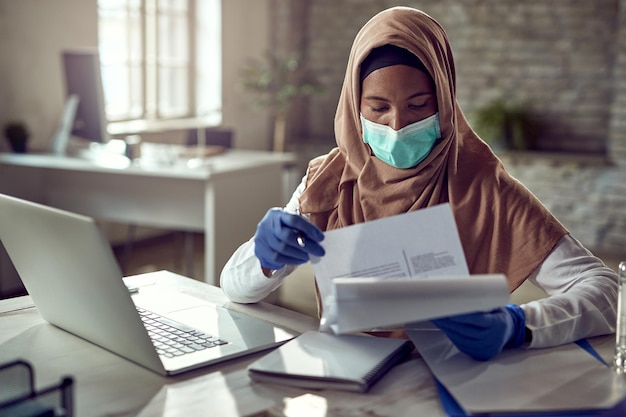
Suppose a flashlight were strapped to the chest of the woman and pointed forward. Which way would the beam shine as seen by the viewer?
toward the camera

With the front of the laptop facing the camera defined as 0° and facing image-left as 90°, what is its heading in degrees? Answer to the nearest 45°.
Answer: approximately 225°

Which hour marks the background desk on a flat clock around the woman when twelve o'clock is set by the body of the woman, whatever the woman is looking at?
The background desk is roughly at 5 o'clock from the woman.

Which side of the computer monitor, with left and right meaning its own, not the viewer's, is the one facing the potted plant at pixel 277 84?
front

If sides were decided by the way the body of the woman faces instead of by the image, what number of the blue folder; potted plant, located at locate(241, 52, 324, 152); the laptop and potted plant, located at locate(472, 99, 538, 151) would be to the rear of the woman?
2

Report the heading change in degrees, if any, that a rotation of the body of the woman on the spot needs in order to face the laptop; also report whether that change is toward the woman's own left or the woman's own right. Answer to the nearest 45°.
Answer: approximately 45° to the woman's own right

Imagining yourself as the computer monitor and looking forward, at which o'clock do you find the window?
The window is roughly at 11 o'clock from the computer monitor.

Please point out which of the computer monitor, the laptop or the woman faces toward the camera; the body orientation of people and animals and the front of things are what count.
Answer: the woman

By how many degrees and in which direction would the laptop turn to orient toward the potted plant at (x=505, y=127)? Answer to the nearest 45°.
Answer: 0° — it already faces it
